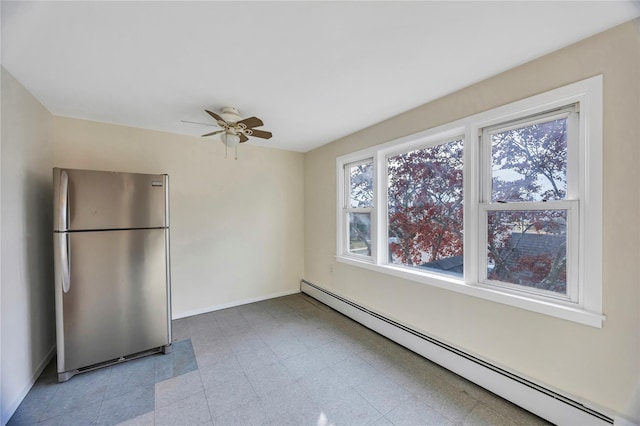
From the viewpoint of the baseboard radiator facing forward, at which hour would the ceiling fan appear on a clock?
The ceiling fan is roughly at 1 o'clock from the baseboard radiator.

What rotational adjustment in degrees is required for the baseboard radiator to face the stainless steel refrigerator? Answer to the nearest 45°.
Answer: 0° — it already faces it

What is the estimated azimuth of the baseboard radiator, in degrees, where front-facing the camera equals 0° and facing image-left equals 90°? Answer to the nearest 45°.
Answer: approximately 45°
